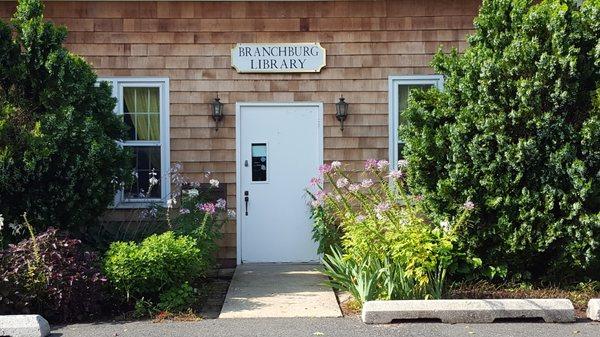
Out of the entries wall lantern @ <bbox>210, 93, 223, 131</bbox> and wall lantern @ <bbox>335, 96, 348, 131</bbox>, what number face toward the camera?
2

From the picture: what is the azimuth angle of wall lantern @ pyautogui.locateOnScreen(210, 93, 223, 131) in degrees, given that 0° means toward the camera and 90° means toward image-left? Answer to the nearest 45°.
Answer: approximately 0°

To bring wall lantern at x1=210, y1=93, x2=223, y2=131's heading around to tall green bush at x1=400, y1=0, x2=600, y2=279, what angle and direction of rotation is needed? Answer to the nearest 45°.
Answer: approximately 45° to its left

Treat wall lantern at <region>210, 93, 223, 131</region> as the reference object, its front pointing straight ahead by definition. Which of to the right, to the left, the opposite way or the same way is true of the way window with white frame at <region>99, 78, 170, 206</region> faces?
the same way

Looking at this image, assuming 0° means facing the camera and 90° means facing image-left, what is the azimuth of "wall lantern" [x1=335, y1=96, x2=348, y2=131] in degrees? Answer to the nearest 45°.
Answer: approximately 0°

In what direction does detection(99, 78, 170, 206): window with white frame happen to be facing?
toward the camera

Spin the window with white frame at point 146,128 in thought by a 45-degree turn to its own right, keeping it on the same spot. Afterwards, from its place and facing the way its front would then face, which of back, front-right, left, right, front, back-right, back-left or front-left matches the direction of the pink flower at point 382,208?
left

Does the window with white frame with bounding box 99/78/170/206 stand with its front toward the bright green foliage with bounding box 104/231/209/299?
yes

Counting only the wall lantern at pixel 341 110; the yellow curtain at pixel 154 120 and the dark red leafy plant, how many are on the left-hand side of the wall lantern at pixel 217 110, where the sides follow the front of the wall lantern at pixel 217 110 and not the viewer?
1

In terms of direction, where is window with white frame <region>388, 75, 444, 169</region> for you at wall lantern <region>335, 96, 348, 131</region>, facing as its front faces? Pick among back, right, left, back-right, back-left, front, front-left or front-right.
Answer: left

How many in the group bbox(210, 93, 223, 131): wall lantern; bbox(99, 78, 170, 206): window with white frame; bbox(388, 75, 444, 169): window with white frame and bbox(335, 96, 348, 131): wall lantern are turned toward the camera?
4

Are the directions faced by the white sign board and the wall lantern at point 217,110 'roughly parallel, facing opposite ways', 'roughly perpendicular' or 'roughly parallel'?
roughly parallel

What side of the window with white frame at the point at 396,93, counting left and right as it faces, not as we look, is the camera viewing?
front

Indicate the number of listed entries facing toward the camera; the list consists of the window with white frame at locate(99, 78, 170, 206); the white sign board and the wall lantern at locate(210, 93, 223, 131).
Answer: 3

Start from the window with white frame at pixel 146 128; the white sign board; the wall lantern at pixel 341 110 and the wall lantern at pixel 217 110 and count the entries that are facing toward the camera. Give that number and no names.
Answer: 4

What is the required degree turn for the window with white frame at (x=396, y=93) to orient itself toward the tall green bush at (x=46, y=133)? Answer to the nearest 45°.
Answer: approximately 45° to its right

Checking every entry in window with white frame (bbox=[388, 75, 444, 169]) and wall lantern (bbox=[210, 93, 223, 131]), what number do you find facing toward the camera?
2
